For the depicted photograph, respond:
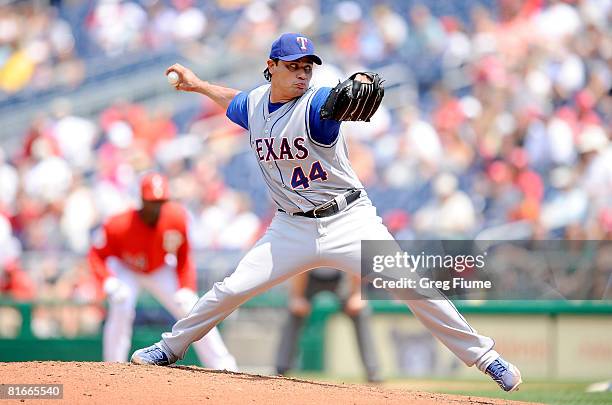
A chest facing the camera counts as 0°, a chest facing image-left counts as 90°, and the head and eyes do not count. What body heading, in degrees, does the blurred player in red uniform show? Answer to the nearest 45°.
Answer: approximately 0°

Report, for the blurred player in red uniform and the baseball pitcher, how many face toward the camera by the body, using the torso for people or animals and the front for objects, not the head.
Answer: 2

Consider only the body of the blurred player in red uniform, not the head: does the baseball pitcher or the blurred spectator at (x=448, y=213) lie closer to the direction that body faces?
the baseball pitcher

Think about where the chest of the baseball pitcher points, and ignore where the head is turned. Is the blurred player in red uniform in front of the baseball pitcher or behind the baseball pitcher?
behind

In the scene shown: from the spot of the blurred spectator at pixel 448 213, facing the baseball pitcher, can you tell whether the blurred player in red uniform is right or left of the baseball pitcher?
right

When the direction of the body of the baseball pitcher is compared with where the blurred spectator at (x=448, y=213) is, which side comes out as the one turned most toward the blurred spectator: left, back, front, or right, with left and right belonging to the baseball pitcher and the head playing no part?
back
